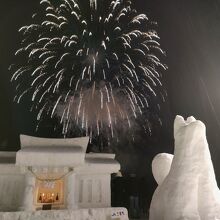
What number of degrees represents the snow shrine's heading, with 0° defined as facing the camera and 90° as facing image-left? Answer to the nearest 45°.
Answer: approximately 0°
